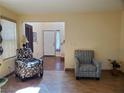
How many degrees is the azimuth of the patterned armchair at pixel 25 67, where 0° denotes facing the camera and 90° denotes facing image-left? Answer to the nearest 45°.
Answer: approximately 315°

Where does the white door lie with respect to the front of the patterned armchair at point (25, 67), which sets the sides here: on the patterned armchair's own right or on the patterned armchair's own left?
on the patterned armchair's own left
